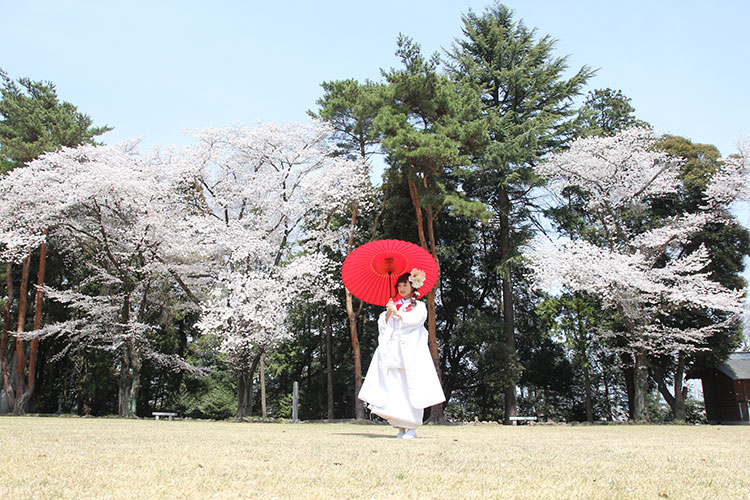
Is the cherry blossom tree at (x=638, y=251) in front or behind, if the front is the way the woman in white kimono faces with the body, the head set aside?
behind

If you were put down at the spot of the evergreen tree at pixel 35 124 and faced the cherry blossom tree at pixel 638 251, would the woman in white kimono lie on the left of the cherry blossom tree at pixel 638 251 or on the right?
right

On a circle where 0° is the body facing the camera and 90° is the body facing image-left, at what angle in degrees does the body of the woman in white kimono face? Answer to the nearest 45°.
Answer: approximately 45°

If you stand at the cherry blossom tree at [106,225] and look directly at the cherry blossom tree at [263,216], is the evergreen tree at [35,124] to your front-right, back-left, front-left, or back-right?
back-left

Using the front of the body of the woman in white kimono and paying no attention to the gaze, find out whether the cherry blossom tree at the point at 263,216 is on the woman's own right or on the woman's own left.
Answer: on the woman's own right

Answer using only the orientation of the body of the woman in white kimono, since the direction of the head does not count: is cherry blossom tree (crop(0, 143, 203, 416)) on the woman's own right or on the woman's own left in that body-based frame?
on the woman's own right

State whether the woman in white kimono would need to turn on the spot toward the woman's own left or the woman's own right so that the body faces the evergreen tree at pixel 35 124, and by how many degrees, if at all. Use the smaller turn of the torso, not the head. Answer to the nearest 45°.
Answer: approximately 90° to the woman's own right

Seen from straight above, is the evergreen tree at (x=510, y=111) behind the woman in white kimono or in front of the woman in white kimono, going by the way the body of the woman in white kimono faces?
behind

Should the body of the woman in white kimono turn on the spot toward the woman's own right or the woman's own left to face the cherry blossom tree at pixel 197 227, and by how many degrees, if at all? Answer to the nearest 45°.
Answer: approximately 90° to the woman's own right
